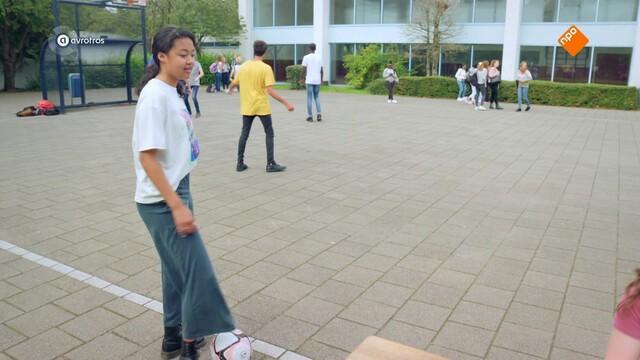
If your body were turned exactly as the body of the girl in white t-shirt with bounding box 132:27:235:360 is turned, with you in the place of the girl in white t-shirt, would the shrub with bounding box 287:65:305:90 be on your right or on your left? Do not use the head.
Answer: on your left

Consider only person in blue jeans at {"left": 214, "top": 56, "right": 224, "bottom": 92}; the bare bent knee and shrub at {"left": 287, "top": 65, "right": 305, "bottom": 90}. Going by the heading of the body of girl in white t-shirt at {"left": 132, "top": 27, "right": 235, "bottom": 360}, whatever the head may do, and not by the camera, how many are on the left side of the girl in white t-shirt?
2

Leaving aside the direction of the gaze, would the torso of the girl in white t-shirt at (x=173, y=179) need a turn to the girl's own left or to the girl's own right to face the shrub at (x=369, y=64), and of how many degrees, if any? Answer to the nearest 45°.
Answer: approximately 90° to the girl's own left

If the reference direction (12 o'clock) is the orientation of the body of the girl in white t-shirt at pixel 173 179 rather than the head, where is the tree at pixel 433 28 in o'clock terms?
The tree is roughly at 10 o'clock from the girl in white t-shirt.

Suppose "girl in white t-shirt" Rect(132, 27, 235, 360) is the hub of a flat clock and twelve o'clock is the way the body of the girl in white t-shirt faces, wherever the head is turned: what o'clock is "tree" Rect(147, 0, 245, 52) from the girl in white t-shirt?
The tree is roughly at 9 o'clock from the girl in white t-shirt.

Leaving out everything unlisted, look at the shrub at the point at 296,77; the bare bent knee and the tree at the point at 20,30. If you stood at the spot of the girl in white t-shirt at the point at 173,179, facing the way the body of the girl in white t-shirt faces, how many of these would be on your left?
2

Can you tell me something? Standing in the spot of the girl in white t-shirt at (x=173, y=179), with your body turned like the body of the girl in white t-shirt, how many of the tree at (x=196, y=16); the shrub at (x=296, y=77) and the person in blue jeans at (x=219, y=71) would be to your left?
3

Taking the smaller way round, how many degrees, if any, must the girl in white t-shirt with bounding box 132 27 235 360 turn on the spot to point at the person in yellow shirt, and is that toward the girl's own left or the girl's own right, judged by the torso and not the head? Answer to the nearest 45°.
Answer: approximately 90° to the girl's own left

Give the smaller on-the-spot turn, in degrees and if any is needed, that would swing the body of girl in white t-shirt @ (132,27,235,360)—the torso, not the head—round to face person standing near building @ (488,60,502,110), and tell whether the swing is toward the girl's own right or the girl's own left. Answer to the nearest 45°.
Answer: approximately 45° to the girl's own left

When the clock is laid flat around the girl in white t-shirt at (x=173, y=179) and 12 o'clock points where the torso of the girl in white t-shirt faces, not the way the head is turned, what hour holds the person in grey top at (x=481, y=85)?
The person in grey top is roughly at 10 o'clock from the girl in white t-shirt.

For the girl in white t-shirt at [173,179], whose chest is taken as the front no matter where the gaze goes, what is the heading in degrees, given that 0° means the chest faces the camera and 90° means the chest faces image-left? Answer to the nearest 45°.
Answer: approximately 270°

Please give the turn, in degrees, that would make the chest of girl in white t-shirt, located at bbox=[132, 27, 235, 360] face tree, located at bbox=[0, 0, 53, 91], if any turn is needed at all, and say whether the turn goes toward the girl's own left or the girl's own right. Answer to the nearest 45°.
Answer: approximately 90° to the girl's own left

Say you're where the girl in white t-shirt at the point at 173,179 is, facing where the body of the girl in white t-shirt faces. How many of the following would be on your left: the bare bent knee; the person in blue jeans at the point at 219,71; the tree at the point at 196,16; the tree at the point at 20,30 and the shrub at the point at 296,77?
4

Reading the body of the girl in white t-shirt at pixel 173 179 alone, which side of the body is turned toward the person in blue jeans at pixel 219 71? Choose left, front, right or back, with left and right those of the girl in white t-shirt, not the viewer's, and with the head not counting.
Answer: left
